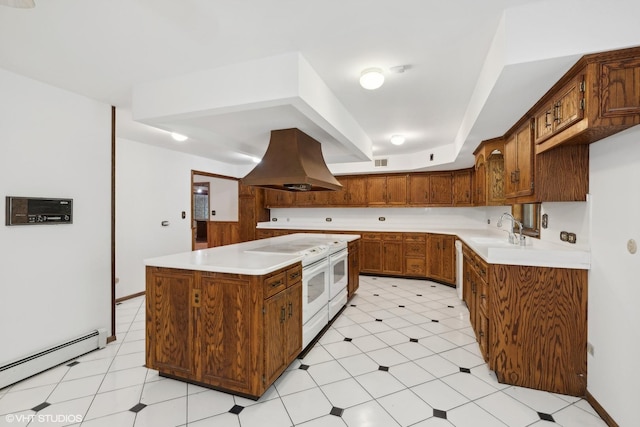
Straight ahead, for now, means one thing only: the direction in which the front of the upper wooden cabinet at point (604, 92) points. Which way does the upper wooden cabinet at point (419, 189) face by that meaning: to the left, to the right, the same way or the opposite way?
to the left

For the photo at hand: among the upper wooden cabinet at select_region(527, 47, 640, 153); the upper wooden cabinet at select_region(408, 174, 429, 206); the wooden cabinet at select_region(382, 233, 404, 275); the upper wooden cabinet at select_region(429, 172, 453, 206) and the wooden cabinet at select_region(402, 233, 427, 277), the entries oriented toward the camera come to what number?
4

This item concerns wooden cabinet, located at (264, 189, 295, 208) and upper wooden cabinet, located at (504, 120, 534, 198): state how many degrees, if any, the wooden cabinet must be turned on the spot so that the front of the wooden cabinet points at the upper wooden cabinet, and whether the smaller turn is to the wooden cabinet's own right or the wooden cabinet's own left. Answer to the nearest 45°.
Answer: approximately 45° to the wooden cabinet's own left

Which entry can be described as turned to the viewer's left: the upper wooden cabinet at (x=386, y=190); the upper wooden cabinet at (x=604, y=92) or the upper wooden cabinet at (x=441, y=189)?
the upper wooden cabinet at (x=604, y=92)

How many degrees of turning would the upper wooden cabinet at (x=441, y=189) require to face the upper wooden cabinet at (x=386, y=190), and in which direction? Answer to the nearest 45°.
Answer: approximately 90° to its right

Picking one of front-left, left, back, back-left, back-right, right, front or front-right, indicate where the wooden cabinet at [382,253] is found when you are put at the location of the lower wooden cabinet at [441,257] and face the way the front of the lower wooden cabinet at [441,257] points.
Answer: front-right

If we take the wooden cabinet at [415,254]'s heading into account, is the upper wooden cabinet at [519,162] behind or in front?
in front

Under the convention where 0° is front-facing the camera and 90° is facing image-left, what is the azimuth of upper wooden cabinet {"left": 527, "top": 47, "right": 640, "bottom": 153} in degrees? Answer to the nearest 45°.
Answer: approximately 90°

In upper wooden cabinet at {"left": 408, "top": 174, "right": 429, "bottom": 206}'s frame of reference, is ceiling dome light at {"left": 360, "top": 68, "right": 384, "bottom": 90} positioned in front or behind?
in front

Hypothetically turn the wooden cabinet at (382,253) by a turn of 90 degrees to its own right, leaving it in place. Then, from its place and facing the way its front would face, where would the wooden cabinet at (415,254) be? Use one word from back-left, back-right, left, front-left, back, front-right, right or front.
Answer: back

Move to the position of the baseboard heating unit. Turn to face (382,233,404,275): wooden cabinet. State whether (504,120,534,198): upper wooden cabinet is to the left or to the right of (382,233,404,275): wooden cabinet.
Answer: right

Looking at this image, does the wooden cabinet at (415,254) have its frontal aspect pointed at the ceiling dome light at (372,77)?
yes

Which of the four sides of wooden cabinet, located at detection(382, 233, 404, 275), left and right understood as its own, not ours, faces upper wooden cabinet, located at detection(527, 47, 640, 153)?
front

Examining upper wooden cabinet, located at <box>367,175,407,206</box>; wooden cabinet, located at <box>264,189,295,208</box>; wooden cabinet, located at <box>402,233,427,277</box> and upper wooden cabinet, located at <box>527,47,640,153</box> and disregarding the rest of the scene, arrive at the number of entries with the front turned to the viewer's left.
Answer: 1

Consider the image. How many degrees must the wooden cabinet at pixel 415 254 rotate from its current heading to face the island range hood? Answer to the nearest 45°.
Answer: approximately 45° to its right
